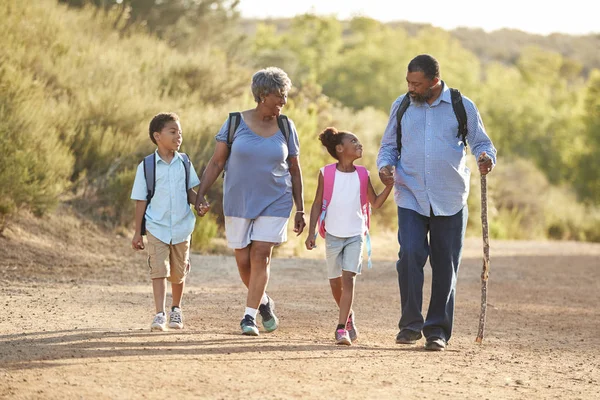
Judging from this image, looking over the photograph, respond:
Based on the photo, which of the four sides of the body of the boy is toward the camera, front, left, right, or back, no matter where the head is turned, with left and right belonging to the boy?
front

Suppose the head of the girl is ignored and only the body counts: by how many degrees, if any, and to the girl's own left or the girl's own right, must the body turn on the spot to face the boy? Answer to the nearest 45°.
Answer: approximately 90° to the girl's own right

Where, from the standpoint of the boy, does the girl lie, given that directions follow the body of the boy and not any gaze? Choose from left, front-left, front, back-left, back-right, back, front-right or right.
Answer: left

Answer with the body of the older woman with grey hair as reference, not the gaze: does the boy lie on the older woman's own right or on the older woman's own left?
on the older woman's own right

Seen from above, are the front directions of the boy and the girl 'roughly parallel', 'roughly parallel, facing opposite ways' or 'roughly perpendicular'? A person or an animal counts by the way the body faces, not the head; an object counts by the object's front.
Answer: roughly parallel

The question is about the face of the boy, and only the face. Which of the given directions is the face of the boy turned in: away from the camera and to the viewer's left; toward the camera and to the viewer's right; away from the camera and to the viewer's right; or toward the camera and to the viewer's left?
toward the camera and to the viewer's right

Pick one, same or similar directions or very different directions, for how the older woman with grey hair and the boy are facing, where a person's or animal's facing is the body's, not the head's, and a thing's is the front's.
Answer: same or similar directions

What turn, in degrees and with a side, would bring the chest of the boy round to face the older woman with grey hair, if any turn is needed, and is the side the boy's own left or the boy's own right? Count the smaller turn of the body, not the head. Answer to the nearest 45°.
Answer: approximately 90° to the boy's own left

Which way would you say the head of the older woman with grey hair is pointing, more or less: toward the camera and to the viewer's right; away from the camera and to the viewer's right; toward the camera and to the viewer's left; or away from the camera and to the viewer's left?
toward the camera and to the viewer's right

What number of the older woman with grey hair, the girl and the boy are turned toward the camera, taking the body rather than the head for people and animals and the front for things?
3

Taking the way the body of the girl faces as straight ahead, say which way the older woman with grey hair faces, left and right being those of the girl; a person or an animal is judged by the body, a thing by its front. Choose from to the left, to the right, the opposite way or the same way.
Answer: the same way

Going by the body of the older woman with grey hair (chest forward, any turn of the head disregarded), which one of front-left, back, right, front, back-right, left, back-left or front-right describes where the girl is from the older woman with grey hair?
left

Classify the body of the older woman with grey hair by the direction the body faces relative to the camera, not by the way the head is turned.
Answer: toward the camera
